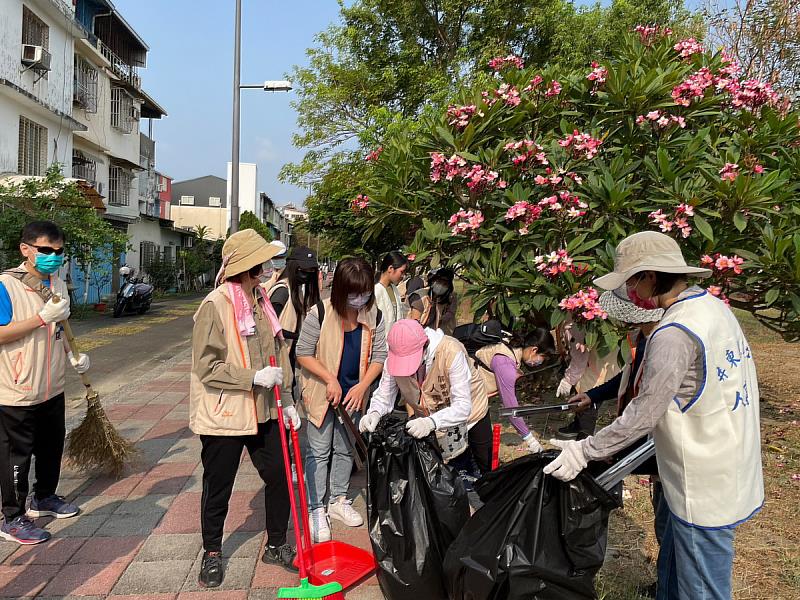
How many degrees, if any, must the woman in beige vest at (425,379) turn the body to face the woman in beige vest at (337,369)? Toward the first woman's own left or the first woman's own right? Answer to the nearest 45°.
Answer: approximately 90° to the first woman's own right

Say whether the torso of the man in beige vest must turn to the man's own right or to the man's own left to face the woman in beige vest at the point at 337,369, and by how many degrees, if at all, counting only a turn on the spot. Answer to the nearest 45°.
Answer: approximately 45° to the man's own left

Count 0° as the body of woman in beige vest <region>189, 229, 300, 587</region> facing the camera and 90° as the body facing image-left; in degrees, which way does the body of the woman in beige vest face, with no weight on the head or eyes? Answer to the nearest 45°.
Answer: approximately 315°

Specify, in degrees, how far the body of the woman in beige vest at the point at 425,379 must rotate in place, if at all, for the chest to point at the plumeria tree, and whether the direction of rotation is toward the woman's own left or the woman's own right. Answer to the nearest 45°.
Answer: approximately 180°

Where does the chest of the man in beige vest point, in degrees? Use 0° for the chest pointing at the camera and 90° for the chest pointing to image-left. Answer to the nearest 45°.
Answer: approximately 315°

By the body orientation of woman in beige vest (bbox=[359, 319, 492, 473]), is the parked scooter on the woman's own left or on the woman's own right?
on the woman's own right

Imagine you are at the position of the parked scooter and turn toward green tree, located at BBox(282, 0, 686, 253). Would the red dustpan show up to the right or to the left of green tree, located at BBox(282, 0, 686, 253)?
right

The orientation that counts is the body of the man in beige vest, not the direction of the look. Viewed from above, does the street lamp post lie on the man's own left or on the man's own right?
on the man's own left

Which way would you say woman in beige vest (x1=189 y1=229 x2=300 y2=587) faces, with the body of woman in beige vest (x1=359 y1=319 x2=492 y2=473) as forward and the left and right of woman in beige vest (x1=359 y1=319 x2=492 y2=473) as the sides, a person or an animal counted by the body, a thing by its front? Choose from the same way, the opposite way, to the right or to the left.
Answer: to the left

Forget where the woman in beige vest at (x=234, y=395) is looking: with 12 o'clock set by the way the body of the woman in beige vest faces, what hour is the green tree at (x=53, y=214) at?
The green tree is roughly at 7 o'clock from the woman in beige vest.

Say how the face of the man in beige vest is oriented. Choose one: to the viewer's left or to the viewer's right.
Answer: to the viewer's right

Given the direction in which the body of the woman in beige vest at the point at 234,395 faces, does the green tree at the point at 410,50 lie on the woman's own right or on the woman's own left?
on the woman's own left
